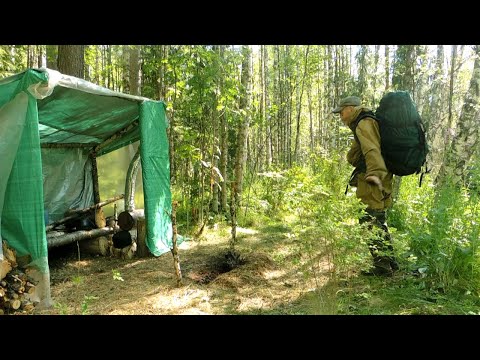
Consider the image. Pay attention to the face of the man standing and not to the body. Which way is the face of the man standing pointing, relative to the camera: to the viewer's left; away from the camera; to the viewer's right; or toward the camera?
to the viewer's left

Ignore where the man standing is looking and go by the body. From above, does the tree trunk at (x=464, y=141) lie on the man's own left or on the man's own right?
on the man's own right

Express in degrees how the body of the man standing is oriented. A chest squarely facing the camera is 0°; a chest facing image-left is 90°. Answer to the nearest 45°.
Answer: approximately 90°
